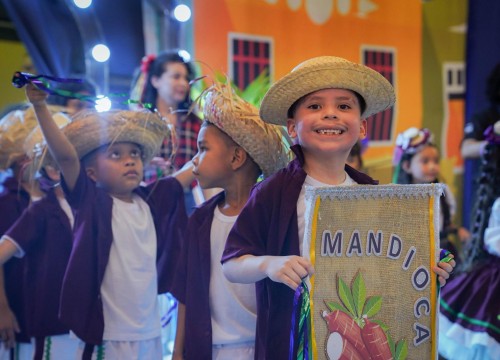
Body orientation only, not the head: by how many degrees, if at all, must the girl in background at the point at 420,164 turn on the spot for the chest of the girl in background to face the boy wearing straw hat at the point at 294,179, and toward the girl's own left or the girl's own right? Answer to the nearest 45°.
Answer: approximately 45° to the girl's own right

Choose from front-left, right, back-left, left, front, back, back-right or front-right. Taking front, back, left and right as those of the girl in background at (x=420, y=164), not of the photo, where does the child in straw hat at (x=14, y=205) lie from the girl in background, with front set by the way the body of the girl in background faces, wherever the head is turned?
right

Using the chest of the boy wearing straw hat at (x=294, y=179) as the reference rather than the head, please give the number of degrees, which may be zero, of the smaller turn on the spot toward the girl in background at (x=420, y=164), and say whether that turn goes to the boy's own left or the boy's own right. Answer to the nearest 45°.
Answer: approximately 180°

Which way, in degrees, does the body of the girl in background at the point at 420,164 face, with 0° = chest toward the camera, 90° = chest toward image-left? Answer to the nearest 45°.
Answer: approximately 315°
